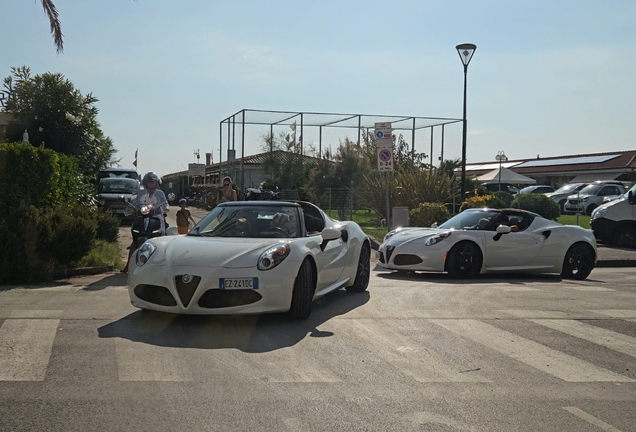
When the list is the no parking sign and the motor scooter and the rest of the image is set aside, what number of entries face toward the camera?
2

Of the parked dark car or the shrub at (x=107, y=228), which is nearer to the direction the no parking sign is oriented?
the shrub

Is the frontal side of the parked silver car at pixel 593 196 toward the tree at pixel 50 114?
yes

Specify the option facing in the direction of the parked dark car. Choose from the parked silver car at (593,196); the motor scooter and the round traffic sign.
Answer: the parked silver car

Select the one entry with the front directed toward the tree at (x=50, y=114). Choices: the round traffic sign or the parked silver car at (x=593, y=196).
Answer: the parked silver car

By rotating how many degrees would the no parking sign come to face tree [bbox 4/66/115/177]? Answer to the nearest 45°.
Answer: approximately 45° to its right

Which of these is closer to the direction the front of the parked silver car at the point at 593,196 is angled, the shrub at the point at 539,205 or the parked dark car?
the parked dark car

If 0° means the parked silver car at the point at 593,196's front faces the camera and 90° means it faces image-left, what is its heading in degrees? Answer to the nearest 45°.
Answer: approximately 45°

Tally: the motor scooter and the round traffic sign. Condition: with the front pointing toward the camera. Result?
2

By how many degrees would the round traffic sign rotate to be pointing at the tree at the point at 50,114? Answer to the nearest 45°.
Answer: approximately 135° to its right

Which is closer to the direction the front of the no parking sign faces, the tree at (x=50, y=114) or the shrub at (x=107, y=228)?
the shrub

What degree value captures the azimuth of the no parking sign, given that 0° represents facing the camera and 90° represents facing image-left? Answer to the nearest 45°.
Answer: approximately 0°

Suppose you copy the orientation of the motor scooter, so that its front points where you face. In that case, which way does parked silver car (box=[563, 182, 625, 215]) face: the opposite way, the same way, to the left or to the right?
to the right

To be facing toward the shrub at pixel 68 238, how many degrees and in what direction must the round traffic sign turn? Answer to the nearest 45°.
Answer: approximately 45° to its right

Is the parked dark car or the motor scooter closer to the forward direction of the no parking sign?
the motor scooter
